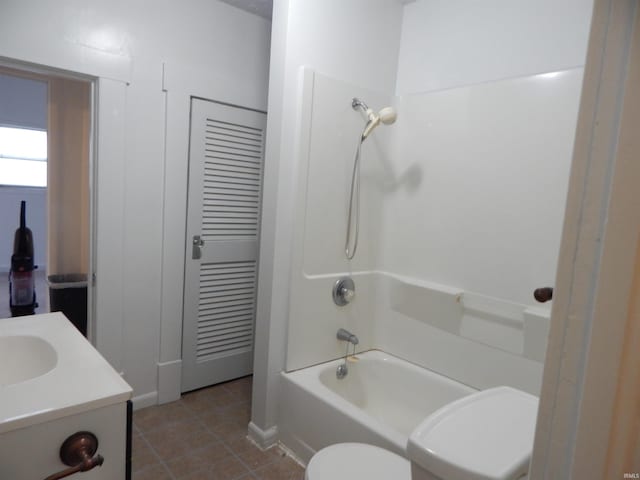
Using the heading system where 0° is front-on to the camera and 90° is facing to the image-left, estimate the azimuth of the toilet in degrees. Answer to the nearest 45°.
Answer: approximately 135°
